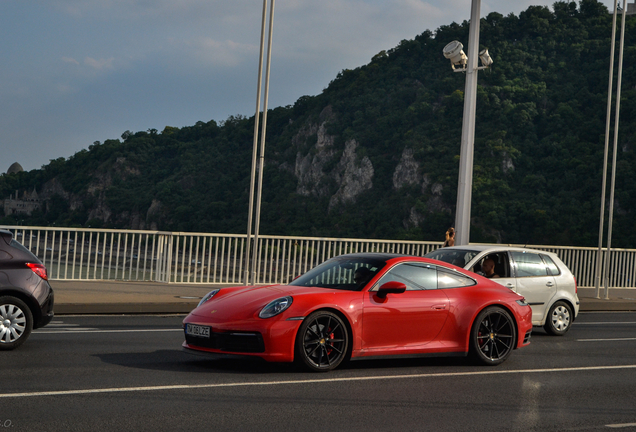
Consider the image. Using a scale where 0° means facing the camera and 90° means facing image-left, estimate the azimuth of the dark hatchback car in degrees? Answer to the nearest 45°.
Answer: approximately 90°

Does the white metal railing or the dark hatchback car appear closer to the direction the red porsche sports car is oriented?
the dark hatchback car

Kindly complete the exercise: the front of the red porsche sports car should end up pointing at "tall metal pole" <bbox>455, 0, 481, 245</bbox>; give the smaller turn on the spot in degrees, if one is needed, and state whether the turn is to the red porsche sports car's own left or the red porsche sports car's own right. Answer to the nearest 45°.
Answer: approximately 135° to the red porsche sports car's own right

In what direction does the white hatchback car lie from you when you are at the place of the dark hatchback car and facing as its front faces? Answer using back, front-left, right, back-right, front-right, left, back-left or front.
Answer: back

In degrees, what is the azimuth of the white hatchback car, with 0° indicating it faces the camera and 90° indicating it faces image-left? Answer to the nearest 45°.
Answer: approximately 45°

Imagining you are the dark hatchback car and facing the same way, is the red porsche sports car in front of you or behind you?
behind

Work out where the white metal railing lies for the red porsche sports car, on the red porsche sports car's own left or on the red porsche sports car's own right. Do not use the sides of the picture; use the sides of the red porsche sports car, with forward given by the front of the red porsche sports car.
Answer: on the red porsche sports car's own right

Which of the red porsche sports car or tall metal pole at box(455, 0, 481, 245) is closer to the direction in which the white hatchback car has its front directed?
the red porsche sports car

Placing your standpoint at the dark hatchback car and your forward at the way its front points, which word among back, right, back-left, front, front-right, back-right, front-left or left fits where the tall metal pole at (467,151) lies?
back-right

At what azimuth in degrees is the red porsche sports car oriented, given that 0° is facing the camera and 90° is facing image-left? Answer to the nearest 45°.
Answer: approximately 45°
